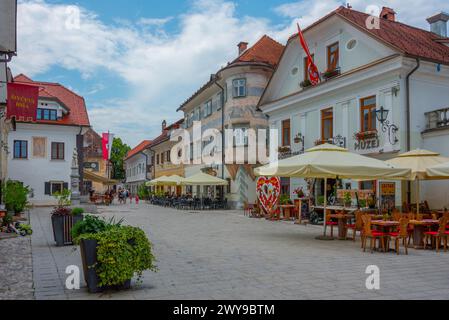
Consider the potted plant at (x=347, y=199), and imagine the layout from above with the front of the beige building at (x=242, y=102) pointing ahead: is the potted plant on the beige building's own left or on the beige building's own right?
on the beige building's own left

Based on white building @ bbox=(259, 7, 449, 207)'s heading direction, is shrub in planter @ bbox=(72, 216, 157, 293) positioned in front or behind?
in front

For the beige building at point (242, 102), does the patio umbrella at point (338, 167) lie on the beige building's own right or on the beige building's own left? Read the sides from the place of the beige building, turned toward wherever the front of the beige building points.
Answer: on the beige building's own left

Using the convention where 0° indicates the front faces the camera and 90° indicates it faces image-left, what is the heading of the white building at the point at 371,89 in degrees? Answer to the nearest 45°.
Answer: approximately 45°

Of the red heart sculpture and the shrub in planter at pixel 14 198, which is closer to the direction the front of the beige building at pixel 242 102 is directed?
the shrub in planter

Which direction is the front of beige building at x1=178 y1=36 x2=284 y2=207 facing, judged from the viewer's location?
facing the viewer and to the left of the viewer

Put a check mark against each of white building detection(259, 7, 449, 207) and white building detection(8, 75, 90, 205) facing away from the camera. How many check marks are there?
0

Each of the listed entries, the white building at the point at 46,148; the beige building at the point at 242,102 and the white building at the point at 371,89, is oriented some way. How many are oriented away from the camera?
0

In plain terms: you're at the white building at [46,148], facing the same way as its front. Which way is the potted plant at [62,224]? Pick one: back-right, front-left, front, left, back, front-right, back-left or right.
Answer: front

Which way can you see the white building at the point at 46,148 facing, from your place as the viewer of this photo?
facing the viewer

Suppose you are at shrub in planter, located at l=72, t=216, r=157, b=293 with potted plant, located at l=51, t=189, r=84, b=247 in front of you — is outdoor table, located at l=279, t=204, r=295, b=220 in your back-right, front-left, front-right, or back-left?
front-right

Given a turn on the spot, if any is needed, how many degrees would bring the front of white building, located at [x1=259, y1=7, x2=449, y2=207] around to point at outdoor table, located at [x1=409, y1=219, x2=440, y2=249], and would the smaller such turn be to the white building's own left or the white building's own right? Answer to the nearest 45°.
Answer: approximately 45° to the white building's own left
